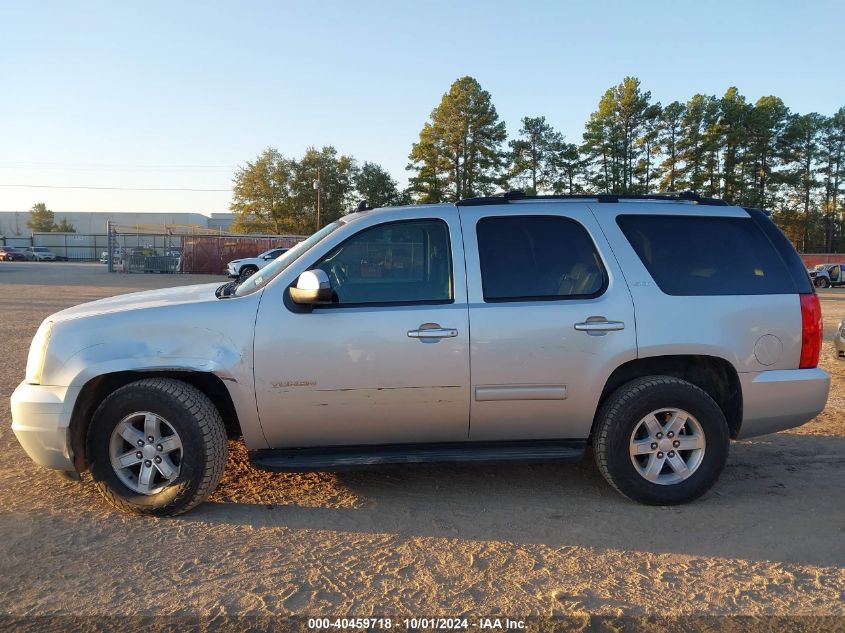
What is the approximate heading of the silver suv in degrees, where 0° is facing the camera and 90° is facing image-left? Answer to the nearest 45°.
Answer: approximately 90°

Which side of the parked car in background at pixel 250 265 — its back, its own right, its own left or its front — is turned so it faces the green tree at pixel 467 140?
back

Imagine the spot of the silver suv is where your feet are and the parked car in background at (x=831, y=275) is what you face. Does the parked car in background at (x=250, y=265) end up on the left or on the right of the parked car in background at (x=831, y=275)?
left

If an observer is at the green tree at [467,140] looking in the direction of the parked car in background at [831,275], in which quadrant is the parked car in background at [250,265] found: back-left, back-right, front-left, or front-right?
front-right

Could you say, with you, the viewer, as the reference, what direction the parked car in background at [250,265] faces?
facing the viewer and to the left of the viewer

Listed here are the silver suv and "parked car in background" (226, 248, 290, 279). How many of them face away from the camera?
0

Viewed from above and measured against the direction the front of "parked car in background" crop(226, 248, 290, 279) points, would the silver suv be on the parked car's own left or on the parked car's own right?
on the parked car's own left

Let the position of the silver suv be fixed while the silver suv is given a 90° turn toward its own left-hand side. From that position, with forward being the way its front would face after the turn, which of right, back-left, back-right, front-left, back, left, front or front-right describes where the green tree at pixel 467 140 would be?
back

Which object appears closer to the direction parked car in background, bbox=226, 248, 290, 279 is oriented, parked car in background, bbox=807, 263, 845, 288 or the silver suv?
the silver suv

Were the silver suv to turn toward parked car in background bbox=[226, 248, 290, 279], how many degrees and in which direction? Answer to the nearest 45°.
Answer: approximately 90° to its right
